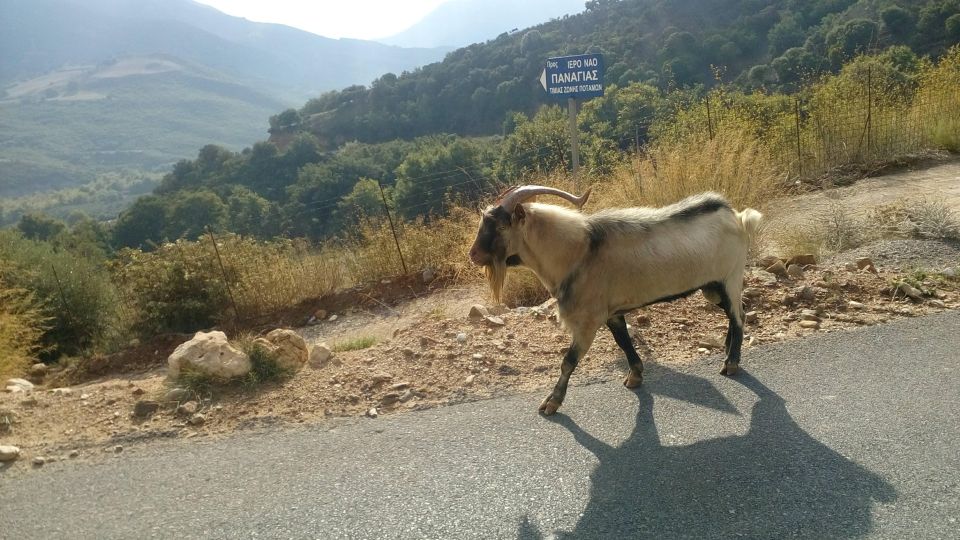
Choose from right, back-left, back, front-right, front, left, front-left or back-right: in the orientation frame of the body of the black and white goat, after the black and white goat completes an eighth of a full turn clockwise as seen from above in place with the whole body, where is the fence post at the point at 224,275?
front

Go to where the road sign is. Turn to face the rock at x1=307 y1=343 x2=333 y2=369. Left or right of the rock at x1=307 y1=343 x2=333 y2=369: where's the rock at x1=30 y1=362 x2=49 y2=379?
right

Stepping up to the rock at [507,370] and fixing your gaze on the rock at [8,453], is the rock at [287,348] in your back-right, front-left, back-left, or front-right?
front-right

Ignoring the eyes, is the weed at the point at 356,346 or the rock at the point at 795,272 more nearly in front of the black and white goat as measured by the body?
the weed

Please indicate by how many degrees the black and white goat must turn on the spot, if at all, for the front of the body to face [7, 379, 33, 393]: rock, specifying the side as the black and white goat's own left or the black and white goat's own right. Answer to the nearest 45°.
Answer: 0° — it already faces it

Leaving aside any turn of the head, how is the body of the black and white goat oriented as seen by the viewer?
to the viewer's left

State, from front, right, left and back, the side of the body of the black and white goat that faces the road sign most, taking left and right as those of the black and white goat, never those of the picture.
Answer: right

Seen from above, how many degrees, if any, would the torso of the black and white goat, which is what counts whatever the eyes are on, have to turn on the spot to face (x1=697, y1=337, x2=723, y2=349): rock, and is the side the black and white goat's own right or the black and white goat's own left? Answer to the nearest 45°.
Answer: approximately 135° to the black and white goat's own right

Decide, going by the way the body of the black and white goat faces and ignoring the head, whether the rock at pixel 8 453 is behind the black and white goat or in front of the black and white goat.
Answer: in front

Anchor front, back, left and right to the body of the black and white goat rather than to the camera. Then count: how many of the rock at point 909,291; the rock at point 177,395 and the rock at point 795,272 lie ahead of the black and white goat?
1

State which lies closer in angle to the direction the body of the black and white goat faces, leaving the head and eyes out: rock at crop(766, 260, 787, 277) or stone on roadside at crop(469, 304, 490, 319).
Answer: the stone on roadside

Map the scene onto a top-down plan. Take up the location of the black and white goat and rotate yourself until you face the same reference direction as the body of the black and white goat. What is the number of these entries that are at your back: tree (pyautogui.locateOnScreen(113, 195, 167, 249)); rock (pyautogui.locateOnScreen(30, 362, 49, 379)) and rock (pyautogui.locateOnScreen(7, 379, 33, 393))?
0

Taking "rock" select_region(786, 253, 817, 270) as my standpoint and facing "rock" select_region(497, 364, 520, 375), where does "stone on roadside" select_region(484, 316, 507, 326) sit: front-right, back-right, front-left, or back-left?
front-right

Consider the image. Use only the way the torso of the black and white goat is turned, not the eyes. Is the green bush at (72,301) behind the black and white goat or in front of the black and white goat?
in front
